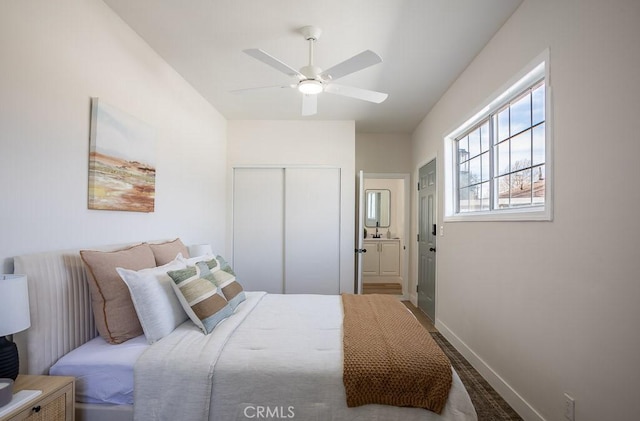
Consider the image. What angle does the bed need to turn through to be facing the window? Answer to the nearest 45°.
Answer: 0° — it already faces it

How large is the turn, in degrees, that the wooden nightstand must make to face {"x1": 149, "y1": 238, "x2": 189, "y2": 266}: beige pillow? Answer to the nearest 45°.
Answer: approximately 90° to its left

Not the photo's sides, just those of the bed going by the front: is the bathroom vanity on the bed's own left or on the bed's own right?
on the bed's own left

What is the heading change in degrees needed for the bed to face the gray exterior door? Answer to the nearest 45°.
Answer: approximately 45° to its left

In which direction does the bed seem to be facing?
to the viewer's right

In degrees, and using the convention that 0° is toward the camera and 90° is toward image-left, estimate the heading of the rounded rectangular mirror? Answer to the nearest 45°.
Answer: approximately 0°

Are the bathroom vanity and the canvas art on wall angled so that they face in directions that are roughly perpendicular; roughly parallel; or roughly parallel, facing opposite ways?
roughly perpendicular

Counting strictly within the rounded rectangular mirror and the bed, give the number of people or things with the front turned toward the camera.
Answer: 1

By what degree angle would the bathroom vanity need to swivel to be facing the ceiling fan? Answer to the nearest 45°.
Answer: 0° — it already faces it
